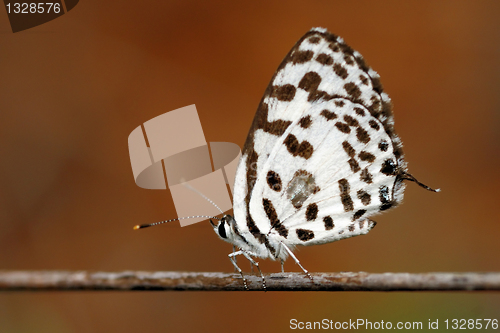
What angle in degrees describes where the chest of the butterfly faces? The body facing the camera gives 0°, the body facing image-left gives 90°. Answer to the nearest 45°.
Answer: approximately 90°
